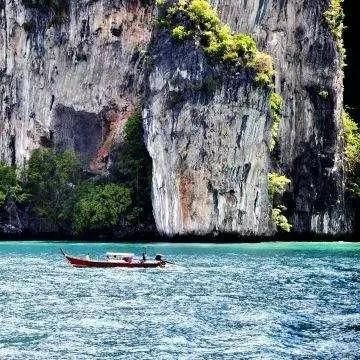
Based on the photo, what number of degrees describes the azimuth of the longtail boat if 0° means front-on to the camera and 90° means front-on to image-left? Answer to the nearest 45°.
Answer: approximately 90°
